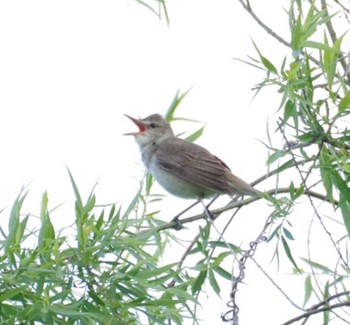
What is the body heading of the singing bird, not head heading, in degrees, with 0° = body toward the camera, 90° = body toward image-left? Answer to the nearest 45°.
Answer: approximately 90°
